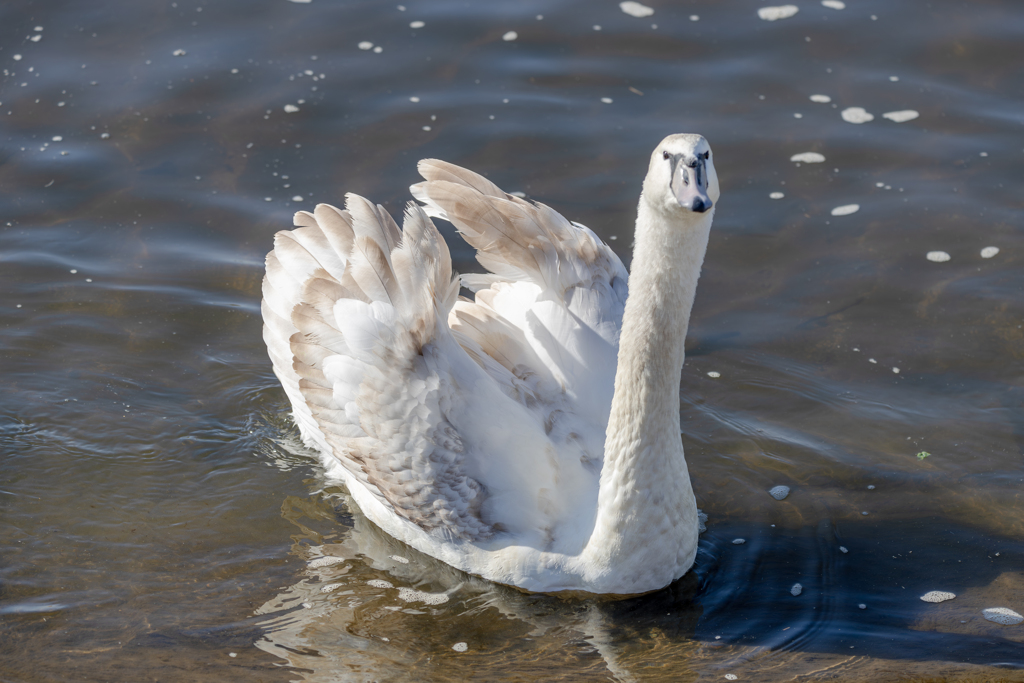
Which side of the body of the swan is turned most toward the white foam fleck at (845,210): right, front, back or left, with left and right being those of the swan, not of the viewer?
left

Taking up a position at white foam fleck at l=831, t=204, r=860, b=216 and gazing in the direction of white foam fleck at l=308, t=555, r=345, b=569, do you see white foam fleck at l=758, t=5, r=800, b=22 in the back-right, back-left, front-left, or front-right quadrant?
back-right

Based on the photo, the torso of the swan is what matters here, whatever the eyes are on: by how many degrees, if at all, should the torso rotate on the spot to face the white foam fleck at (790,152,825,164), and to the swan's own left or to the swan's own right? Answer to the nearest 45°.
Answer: approximately 90° to the swan's own left

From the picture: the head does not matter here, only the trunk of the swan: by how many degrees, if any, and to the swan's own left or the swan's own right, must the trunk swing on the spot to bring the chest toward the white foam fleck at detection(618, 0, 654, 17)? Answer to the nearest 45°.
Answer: approximately 135° to the swan's own left

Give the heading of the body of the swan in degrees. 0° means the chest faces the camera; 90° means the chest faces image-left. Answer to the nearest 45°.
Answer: approximately 315°

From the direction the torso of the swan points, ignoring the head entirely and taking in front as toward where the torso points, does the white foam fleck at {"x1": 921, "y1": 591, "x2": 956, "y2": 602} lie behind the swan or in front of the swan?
in front

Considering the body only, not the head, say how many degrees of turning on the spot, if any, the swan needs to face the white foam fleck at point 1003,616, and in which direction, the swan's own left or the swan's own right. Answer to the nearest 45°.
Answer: approximately 45° to the swan's own left

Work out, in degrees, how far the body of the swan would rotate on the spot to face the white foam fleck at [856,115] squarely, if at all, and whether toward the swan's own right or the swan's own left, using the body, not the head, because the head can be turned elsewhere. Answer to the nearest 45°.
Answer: approximately 90° to the swan's own left

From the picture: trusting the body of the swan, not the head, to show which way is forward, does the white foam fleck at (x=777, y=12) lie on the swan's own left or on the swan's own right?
on the swan's own left

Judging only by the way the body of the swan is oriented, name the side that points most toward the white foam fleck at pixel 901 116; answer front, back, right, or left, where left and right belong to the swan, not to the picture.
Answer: left
